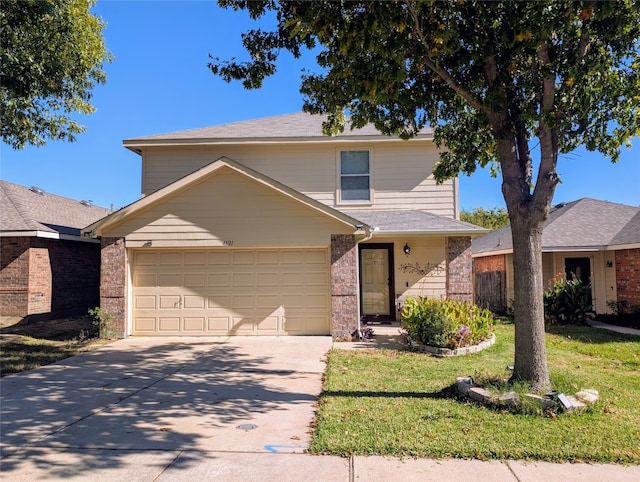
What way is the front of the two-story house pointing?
toward the camera

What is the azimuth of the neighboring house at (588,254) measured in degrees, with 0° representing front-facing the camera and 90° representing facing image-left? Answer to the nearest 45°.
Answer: approximately 0°

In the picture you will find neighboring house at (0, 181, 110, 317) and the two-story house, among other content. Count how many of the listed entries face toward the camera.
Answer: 2

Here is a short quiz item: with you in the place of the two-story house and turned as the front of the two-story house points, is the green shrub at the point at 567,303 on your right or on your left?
on your left

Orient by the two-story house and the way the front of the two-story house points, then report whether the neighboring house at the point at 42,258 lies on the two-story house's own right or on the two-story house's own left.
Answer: on the two-story house's own right

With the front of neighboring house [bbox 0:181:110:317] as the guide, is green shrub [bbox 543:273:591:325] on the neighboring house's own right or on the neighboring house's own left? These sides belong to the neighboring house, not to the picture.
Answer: on the neighboring house's own left

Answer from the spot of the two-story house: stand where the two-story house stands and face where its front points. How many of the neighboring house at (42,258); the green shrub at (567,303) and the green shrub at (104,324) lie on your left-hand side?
1

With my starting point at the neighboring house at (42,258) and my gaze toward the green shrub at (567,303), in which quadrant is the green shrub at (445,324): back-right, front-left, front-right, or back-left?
front-right

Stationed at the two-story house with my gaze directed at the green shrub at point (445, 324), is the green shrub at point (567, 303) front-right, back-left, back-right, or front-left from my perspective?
front-left

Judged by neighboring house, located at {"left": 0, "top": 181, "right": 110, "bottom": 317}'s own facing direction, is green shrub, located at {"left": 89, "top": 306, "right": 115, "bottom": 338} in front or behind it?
in front

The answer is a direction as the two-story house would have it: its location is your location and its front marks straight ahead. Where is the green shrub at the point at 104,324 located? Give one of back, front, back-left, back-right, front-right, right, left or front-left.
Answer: right

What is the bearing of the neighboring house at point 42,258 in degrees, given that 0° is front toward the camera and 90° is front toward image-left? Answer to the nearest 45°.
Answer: approximately 0°

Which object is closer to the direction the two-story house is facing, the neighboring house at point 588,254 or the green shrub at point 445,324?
the green shrub

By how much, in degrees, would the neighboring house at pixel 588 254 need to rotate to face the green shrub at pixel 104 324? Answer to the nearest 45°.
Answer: approximately 45° to its right
